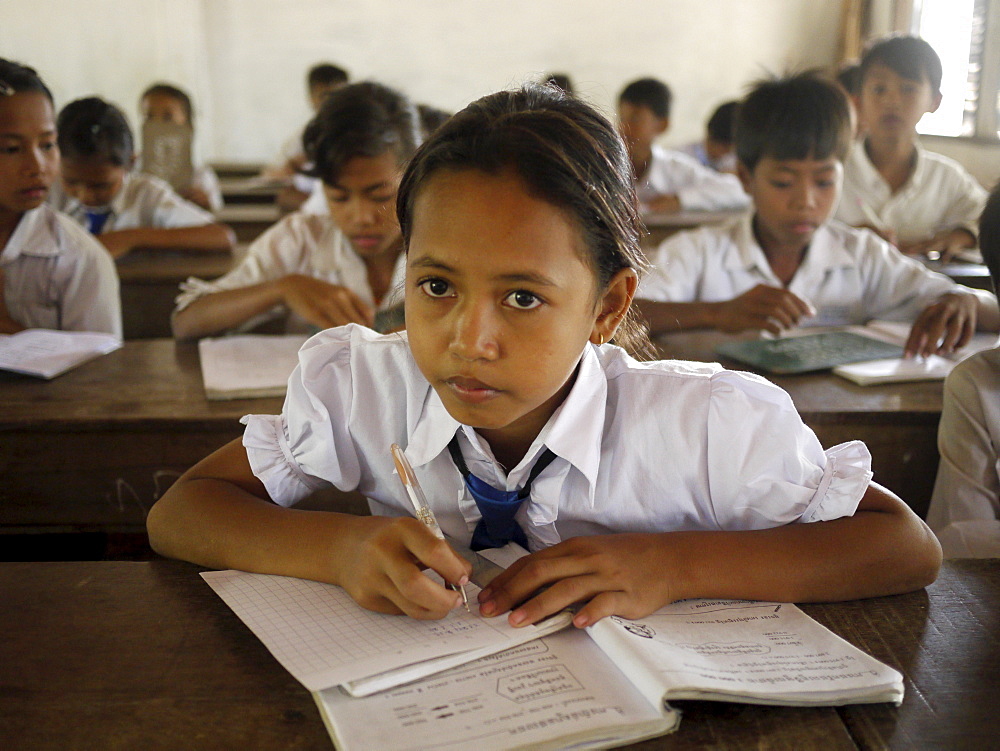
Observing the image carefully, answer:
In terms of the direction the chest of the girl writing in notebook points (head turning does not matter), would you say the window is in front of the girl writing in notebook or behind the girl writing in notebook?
behind

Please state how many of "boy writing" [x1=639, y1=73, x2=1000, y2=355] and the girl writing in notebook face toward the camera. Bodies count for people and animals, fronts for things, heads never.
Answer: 2

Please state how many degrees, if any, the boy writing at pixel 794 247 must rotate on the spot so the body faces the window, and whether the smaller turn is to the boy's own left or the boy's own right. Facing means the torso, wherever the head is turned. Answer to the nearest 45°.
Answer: approximately 180°

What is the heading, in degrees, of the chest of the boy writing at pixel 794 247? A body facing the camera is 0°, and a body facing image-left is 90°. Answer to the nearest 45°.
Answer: approximately 0°
